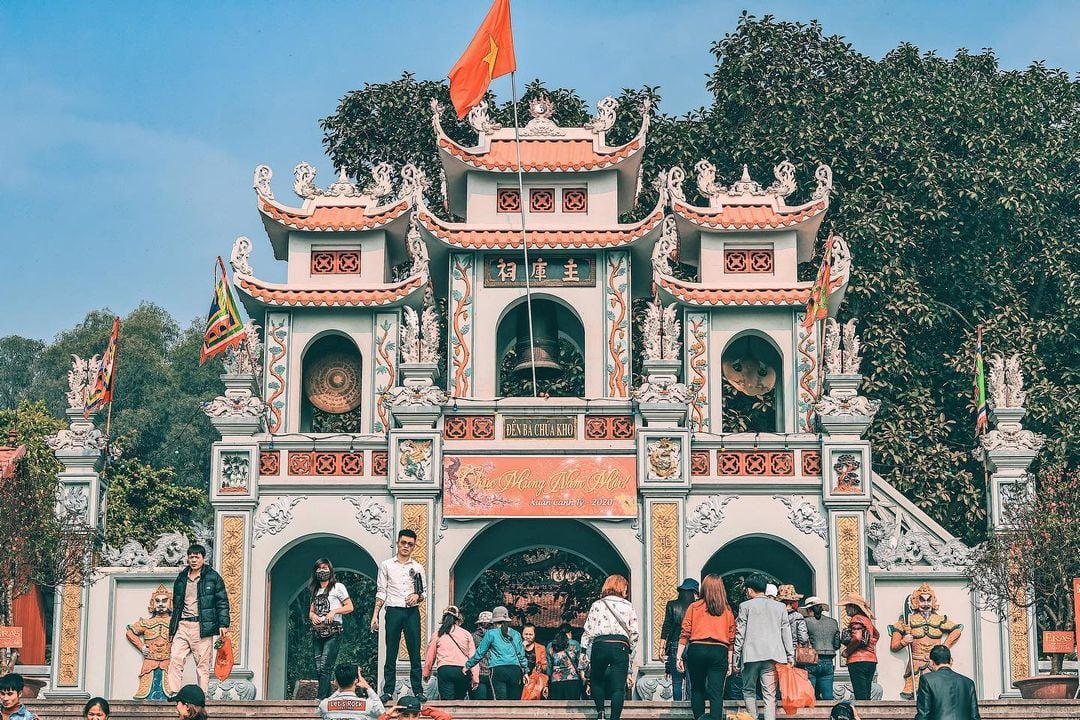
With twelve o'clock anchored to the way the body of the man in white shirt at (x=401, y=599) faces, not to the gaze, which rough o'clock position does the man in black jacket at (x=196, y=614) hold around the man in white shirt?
The man in black jacket is roughly at 3 o'clock from the man in white shirt.

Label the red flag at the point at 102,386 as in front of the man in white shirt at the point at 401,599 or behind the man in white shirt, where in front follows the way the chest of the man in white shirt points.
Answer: behind

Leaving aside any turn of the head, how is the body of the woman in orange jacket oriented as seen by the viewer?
away from the camera

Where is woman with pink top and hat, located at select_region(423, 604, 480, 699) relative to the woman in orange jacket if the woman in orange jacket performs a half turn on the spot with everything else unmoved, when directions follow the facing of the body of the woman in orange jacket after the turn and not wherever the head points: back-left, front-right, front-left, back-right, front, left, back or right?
back-right

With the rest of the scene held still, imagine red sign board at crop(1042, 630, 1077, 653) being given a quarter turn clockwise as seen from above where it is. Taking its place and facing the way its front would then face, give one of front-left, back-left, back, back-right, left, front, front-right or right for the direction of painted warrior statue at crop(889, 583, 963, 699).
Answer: front-right

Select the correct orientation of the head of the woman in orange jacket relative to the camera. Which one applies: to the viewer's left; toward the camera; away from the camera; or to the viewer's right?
away from the camera

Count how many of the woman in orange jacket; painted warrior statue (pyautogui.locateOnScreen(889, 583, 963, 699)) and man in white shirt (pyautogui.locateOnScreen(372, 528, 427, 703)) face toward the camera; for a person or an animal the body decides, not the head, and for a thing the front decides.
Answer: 2

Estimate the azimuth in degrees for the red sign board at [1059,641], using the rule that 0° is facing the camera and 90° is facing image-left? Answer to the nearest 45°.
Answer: approximately 0°
